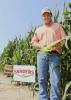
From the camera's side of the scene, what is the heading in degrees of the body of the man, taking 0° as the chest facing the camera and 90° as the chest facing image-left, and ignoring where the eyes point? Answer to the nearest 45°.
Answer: approximately 0°

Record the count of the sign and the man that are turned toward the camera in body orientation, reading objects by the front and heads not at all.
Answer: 2

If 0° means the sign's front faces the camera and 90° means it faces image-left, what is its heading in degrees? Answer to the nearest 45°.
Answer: approximately 0°

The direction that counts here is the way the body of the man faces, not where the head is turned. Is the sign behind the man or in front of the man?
behind

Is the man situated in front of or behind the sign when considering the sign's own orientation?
in front
